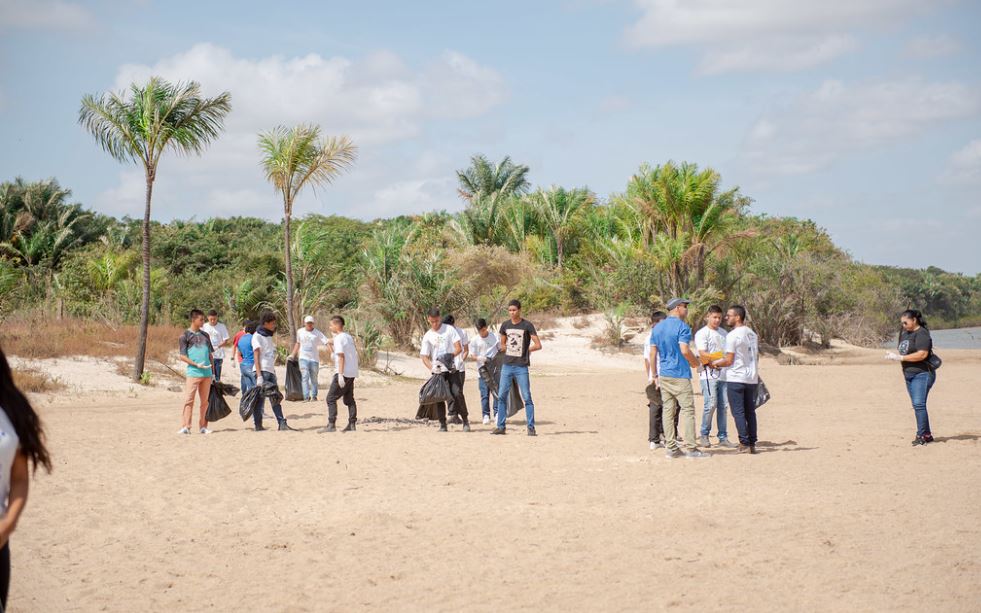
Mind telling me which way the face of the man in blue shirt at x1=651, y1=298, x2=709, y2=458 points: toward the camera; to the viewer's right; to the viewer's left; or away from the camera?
to the viewer's right

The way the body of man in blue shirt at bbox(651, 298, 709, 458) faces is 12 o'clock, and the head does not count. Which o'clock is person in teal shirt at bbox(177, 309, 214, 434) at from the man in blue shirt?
The person in teal shirt is roughly at 8 o'clock from the man in blue shirt.

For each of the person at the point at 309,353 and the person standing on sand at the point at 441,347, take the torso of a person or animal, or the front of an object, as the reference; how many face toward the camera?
2

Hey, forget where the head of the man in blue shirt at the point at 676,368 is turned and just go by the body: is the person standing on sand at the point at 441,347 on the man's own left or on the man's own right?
on the man's own left

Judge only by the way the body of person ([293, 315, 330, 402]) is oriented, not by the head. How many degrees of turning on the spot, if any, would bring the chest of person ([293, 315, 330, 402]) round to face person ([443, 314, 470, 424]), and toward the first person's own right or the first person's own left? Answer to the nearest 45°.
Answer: approximately 45° to the first person's own left

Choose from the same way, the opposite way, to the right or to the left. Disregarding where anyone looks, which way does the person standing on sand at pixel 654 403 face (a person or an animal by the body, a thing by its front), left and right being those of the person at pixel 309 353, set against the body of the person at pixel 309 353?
to the left

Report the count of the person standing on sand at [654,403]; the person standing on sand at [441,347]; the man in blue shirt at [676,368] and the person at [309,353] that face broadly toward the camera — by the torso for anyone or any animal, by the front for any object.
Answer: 2

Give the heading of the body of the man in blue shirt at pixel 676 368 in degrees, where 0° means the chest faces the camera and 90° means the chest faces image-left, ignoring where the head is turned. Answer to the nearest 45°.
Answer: approximately 225°

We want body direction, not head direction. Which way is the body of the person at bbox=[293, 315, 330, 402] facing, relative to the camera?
toward the camera

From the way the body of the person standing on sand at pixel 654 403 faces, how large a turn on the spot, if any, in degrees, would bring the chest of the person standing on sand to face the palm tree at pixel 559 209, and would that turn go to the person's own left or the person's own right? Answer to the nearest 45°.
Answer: approximately 90° to the person's own left

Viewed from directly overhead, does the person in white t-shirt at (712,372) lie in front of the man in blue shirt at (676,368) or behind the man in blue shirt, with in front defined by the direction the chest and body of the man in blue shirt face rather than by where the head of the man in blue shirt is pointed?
in front

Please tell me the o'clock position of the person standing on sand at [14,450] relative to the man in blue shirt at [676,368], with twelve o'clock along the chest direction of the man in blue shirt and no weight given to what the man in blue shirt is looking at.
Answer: The person standing on sand is roughly at 5 o'clock from the man in blue shirt.

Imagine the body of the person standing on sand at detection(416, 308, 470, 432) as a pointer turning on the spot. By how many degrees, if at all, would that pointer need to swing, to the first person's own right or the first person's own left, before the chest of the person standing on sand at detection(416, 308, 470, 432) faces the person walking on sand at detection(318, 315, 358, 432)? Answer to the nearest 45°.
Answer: approximately 90° to the first person's own right

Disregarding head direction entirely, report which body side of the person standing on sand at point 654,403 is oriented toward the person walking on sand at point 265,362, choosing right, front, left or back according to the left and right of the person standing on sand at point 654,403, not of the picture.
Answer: back

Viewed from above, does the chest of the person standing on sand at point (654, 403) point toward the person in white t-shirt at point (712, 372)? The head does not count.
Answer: yes

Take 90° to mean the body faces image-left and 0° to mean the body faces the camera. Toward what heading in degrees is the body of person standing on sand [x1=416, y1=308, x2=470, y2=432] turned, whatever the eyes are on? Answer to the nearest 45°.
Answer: approximately 0°

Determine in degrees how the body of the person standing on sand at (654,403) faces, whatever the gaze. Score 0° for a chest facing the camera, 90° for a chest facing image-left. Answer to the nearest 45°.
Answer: approximately 270°

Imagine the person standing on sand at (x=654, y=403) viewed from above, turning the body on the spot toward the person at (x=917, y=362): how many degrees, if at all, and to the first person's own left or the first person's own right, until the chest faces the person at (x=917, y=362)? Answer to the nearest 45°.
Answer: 0° — they already face them

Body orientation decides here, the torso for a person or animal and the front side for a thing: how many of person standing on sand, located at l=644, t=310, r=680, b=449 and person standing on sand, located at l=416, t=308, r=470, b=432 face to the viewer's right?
1
